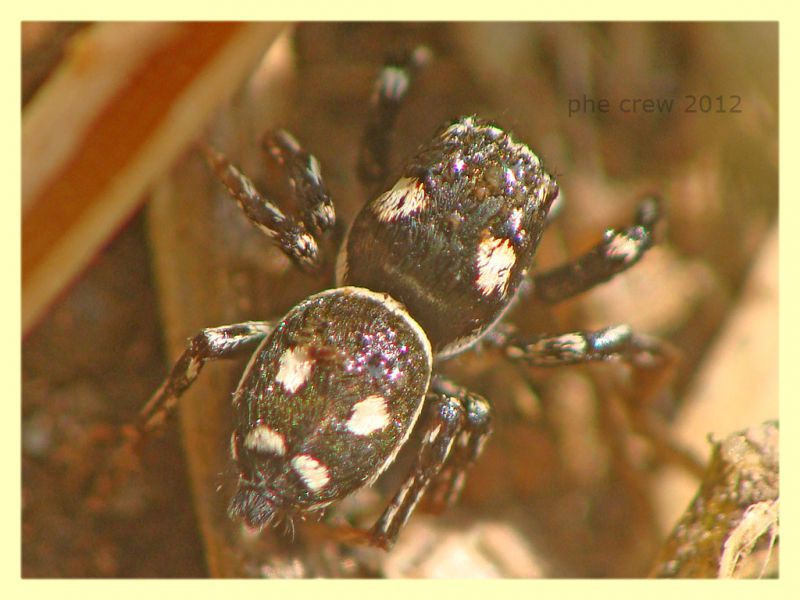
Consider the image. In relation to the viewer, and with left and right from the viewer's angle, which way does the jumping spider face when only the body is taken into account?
facing away from the viewer and to the right of the viewer
